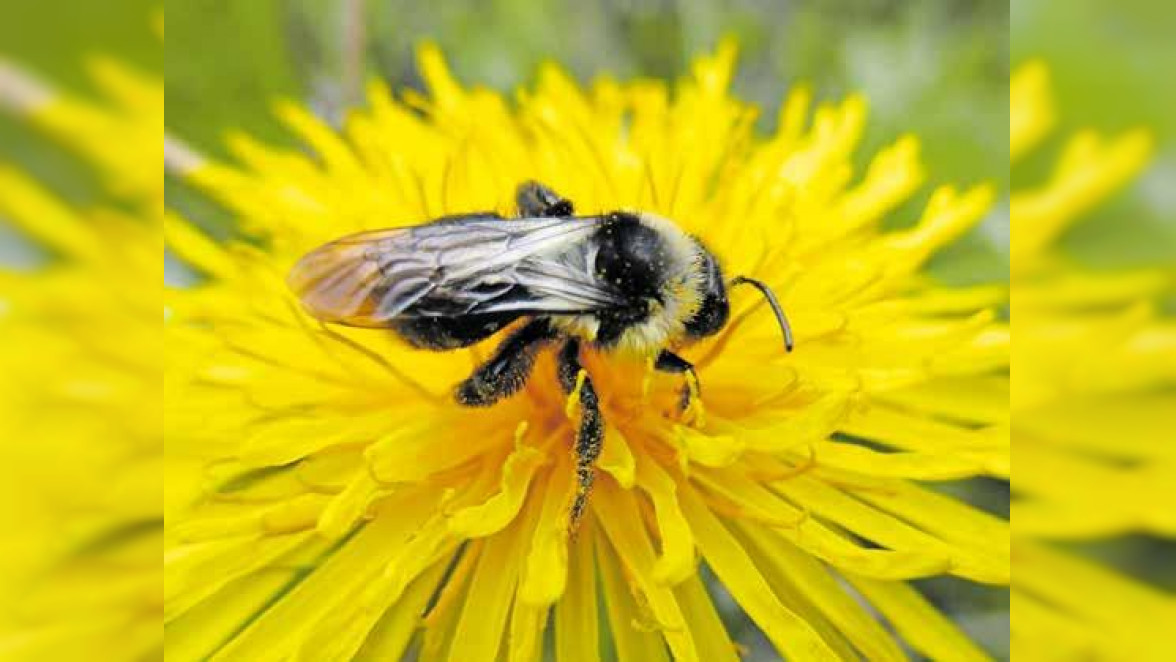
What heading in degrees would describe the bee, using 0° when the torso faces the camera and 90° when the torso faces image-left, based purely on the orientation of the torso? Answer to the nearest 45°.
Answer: approximately 270°
